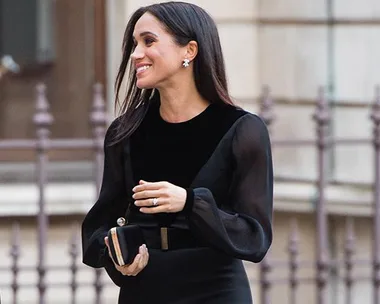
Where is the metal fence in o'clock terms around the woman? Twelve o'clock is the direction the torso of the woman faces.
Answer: The metal fence is roughly at 5 o'clock from the woman.

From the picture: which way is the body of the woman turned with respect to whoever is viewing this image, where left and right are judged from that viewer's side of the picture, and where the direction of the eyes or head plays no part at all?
facing the viewer and to the left of the viewer
